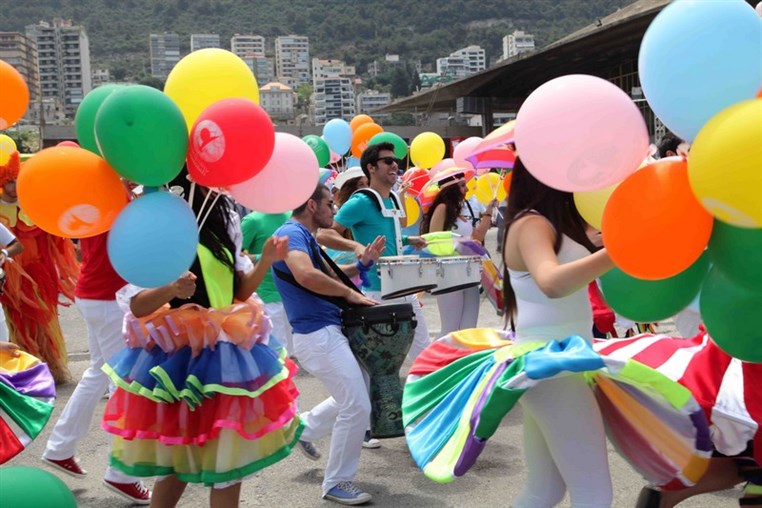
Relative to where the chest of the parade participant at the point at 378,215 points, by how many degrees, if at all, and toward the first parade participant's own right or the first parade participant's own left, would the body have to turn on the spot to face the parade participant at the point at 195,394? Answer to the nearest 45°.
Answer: approximately 45° to the first parade participant's own right

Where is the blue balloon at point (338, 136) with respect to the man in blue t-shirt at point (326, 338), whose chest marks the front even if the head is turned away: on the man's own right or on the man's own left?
on the man's own left

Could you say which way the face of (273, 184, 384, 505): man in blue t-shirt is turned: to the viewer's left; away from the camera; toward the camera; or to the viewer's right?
to the viewer's right

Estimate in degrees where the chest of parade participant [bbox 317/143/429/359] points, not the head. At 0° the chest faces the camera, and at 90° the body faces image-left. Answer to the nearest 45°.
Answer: approximately 315°

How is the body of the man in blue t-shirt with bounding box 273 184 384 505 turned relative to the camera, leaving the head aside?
to the viewer's right

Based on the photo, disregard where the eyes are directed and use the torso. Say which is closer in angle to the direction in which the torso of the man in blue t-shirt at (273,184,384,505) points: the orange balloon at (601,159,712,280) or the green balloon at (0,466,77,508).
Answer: the orange balloon

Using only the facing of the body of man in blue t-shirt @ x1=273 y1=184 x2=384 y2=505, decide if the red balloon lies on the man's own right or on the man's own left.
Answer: on the man's own right

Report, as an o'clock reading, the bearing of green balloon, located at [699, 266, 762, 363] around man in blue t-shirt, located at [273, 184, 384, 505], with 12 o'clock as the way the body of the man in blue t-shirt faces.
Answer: The green balloon is roughly at 2 o'clock from the man in blue t-shirt.
